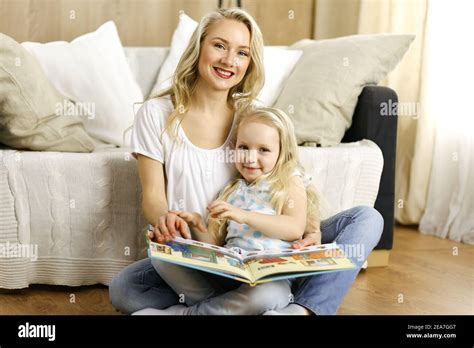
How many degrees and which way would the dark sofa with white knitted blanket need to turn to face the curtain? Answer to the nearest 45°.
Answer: approximately 135° to its left

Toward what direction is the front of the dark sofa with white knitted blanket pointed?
toward the camera
